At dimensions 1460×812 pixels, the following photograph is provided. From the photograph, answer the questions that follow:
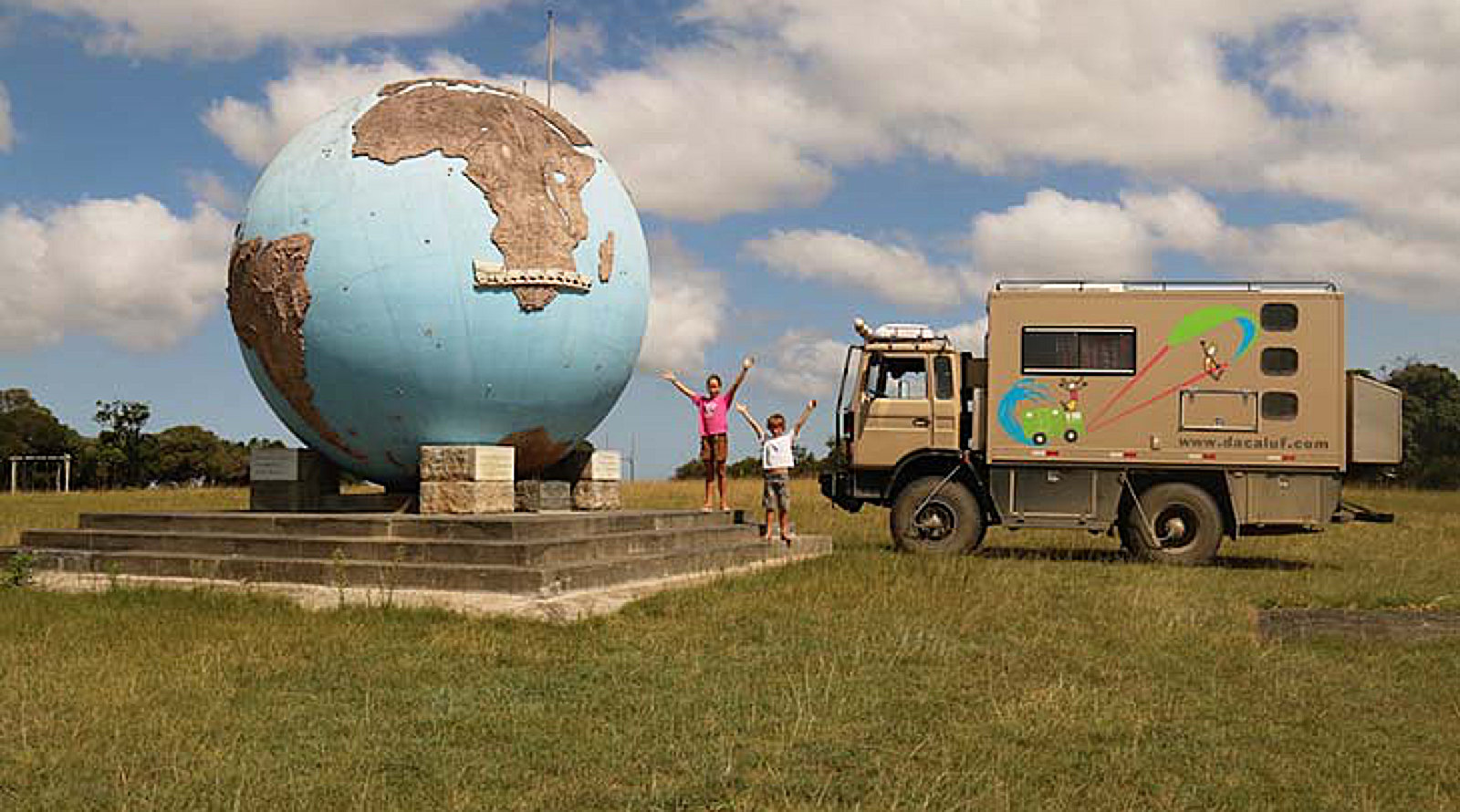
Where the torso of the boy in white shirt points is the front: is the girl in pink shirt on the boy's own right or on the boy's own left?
on the boy's own right

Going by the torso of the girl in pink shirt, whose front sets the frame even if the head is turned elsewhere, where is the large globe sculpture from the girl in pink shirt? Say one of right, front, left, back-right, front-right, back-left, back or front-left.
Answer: front-right

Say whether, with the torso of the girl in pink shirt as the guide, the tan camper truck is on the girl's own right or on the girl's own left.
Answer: on the girl's own left

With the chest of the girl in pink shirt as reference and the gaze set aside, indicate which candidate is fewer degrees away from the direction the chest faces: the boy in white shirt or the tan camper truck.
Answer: the boy in white shirt

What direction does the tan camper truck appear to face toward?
to the viewer's left

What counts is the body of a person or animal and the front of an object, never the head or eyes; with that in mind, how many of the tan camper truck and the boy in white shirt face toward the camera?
1

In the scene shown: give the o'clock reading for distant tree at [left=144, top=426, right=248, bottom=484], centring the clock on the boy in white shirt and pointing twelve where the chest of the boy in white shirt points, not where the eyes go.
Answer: The distant tree is roughly at 5 o'clock from the boy in white shirt.

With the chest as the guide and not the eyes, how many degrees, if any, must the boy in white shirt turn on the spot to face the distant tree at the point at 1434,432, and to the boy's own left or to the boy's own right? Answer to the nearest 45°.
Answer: approximately 135° to the boy's own left

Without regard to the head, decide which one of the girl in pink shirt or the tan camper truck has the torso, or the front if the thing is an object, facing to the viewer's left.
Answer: the tan camper truck

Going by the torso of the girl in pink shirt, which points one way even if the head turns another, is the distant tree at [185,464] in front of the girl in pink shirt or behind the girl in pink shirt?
behind
